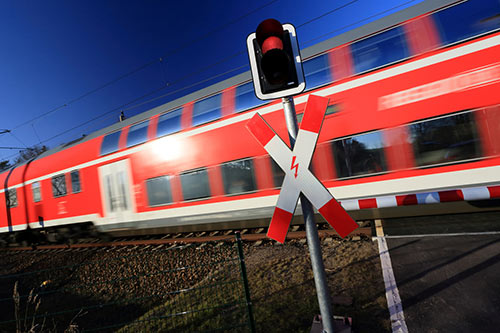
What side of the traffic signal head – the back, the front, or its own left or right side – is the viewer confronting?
front

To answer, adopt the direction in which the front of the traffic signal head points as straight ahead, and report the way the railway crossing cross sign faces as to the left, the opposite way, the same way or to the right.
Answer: the same way

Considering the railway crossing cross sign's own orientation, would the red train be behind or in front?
behind

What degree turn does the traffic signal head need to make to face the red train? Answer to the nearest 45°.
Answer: approximately 180°

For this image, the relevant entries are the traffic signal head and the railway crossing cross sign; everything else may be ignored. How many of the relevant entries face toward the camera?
2

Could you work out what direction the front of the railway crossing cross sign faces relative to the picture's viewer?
facing the viewer
